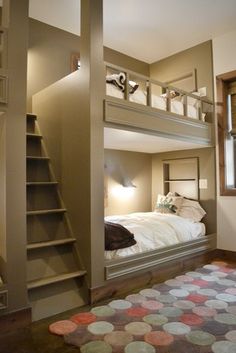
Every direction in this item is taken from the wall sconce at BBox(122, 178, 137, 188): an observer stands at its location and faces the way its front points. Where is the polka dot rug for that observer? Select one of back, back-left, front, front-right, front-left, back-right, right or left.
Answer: front-right

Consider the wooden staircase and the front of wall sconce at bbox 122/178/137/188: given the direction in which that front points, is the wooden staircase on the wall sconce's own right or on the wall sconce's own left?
on the wall sconce's own right

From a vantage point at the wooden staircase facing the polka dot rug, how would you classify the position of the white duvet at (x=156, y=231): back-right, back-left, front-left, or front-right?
front-left

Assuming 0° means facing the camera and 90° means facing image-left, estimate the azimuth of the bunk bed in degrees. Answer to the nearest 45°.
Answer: approximately 315°

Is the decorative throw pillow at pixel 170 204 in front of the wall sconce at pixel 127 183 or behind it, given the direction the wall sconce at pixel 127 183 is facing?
in front

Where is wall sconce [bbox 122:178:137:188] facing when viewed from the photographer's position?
facing the viewer and to the right of the viewer
